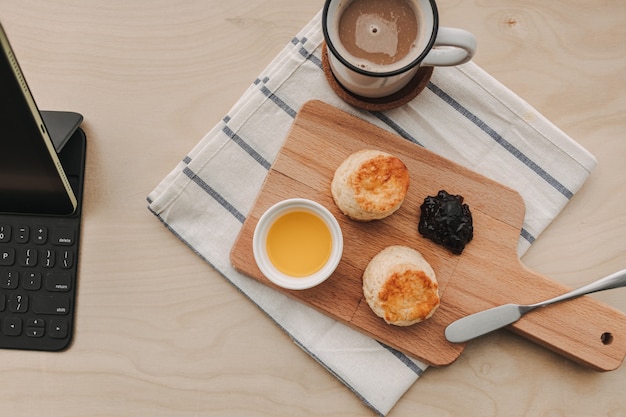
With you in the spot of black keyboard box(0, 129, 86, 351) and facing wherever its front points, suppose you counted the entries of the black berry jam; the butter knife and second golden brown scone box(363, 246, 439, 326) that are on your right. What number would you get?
0

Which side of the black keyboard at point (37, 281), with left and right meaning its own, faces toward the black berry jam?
left

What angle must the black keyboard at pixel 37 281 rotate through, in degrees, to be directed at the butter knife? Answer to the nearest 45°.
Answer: approximately 90° to its left

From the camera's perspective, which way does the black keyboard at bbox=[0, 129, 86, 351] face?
toward the camera

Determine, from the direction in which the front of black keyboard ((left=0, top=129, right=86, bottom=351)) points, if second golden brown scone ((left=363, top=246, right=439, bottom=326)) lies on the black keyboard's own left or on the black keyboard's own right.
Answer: on the black keyboard's own left
